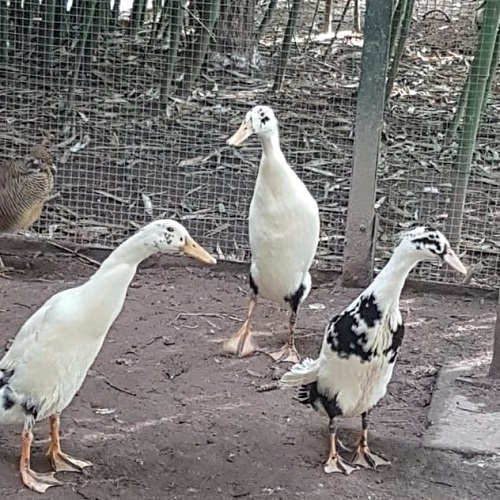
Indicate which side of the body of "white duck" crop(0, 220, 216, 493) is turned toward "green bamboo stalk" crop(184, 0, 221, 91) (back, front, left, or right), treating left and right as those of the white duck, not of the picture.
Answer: left

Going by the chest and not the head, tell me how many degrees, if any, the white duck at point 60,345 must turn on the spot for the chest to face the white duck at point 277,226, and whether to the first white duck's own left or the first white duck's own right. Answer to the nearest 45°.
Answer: approximately 45° to the first white duck's own left

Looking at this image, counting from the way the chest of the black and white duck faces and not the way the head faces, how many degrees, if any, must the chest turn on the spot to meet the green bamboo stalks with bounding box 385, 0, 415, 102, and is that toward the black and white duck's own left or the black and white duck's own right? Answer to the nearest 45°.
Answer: approximately 135° to the black and white duck's own left

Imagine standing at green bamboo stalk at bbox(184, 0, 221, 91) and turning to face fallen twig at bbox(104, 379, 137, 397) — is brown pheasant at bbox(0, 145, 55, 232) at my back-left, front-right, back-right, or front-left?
front-right

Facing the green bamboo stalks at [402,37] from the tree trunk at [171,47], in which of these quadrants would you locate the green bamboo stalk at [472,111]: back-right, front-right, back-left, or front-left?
front-right

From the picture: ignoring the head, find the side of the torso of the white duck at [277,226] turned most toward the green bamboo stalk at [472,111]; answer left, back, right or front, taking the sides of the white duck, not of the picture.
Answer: back

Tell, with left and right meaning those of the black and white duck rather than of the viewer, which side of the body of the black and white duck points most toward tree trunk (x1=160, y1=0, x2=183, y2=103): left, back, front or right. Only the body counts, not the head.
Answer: back

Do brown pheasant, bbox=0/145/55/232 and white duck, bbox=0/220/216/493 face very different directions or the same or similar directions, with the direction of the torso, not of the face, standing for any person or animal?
same or similar directions

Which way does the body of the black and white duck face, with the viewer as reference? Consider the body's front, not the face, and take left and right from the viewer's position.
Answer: facing the viewer and to the right of the viewer

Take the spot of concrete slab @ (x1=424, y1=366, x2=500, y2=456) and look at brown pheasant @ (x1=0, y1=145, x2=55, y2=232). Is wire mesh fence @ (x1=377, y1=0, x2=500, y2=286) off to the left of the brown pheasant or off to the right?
right

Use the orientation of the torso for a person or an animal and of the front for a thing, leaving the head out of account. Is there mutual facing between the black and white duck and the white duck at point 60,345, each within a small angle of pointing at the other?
no

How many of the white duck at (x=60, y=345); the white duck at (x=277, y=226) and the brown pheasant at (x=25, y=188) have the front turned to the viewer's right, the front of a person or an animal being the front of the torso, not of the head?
2
